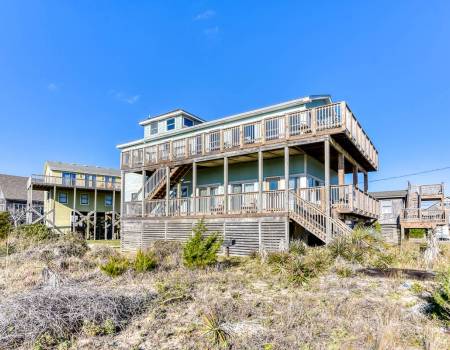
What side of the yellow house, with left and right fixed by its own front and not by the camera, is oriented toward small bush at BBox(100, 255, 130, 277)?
front

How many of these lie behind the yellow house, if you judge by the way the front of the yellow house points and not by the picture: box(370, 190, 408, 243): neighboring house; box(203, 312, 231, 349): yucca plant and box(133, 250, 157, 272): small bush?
0

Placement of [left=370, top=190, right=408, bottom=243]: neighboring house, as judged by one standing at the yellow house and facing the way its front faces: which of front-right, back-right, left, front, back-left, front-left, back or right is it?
front-left

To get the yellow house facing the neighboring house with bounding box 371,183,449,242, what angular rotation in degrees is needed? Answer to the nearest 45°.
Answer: approximately 45° to its left

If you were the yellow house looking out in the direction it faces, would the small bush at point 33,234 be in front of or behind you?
in front

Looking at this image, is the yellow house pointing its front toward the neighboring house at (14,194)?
no

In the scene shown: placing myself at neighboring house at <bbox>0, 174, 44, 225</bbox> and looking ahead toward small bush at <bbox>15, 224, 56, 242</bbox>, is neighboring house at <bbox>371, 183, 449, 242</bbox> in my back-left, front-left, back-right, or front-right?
front-left

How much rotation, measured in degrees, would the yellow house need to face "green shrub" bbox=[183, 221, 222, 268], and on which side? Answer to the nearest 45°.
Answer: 0° — it already faces it

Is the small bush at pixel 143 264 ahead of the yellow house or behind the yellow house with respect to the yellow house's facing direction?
ahead

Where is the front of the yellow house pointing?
toward the camera
